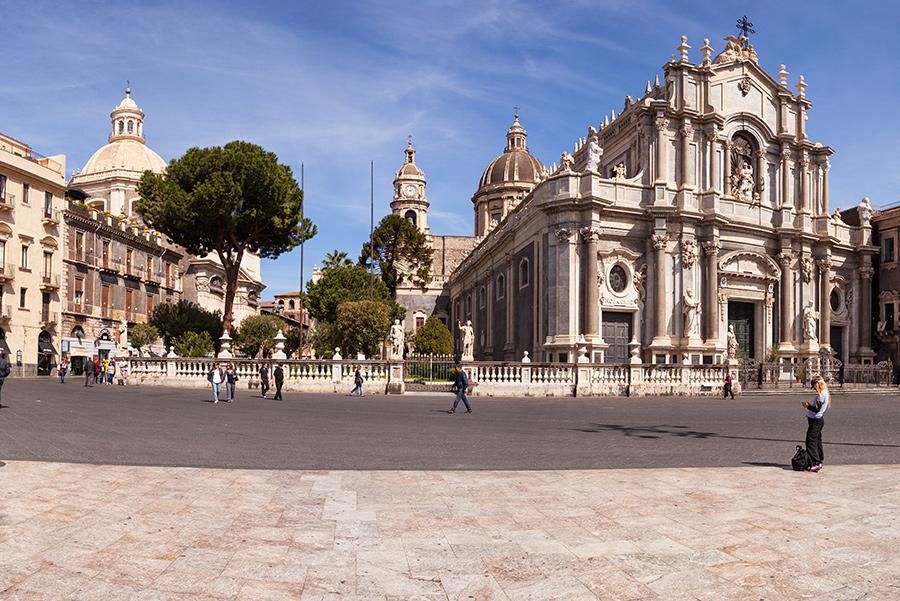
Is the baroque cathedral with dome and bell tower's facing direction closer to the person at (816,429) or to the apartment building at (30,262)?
the person

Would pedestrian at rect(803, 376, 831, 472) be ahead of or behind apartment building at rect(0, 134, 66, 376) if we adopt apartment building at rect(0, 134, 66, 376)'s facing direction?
ahead

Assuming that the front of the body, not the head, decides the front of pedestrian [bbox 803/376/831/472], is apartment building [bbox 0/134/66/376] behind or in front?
in front

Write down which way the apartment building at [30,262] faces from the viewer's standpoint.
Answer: facing the viewer and to the right of the viewer

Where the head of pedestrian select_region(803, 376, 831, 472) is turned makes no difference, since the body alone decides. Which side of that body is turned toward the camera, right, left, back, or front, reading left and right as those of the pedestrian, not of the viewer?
left

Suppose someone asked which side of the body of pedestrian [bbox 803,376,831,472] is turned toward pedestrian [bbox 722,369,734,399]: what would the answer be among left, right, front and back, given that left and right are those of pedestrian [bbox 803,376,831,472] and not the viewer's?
right

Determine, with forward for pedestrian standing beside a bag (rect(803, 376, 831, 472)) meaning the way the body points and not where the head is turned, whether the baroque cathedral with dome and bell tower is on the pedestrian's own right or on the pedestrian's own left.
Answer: on the pedestrian's own right

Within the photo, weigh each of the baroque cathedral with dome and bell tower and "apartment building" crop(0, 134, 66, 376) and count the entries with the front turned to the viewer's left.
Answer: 0

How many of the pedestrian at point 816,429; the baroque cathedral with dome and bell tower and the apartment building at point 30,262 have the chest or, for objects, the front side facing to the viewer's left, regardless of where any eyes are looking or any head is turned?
1

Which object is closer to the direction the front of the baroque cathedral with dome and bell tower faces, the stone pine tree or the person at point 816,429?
the person

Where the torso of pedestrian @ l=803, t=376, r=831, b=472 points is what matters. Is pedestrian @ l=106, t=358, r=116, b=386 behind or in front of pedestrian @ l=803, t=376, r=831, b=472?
in front

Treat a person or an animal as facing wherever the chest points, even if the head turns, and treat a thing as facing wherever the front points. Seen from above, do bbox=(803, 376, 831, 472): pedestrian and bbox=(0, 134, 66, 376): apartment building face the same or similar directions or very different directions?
very different directions
